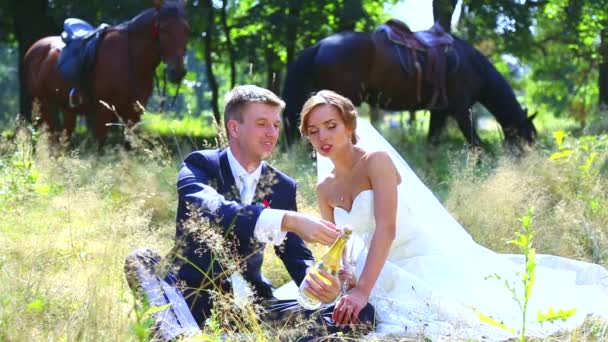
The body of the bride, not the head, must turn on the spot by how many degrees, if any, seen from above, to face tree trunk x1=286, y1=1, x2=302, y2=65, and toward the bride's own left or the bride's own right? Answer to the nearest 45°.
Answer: approximately 135° to the bride's own right

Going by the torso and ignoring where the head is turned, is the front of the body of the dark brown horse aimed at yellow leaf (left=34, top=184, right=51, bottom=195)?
no

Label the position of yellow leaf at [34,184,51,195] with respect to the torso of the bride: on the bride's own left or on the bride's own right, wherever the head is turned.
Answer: on the bride's own right

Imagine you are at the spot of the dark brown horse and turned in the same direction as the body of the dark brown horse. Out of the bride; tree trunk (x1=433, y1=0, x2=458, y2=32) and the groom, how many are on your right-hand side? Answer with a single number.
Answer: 2

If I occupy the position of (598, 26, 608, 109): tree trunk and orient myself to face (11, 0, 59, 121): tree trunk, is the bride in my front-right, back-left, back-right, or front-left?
front-left

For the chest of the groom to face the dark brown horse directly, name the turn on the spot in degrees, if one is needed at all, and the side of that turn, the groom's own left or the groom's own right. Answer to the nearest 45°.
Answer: approximately 135° to the groom's own left

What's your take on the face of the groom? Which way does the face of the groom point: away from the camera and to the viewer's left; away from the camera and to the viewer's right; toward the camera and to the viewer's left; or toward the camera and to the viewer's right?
toward the camera and to the viewer's right

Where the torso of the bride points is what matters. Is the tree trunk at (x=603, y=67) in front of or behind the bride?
behind

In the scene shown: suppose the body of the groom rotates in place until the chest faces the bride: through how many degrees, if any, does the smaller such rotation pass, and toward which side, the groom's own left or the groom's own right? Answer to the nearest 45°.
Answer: approximately 45° to the groom's own left

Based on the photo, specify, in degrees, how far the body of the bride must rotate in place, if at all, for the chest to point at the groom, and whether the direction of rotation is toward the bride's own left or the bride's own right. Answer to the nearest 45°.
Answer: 0° — they already face them

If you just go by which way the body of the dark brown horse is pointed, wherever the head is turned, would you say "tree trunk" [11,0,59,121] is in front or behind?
behind

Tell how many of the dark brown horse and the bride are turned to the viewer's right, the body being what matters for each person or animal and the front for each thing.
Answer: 1

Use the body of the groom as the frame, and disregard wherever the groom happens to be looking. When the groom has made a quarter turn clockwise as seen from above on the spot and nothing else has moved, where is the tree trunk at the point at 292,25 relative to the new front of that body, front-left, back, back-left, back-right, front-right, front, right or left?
back-right

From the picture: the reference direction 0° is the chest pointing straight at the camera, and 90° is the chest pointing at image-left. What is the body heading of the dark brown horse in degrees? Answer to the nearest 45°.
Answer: approximately 270°

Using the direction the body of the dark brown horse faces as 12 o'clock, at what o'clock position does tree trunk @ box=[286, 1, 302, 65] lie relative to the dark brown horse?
The tree trunk is roughly at 8 o'clock from the dark brown horse.

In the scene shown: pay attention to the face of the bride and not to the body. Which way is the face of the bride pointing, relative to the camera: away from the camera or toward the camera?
toward the camera
